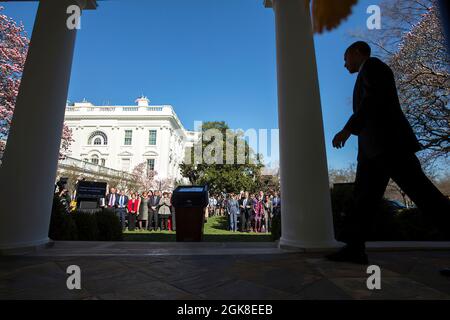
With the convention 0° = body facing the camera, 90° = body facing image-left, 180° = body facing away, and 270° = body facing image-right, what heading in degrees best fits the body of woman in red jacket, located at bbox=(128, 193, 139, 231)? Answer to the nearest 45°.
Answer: approximately 0°

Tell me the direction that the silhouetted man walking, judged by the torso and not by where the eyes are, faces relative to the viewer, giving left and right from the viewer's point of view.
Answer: facing to the left of the viewer

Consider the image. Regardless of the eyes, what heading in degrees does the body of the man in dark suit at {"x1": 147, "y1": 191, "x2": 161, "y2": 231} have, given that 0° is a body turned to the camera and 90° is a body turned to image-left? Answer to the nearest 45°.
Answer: approximately 0°

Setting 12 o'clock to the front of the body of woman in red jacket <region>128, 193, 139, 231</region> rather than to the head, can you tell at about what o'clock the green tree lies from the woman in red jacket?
The green tree is roughly at 7 o'clock from the woman in red jacket.
